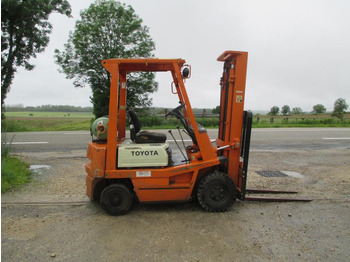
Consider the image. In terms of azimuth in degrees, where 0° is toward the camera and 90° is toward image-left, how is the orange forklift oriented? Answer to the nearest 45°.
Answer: approximately 270°

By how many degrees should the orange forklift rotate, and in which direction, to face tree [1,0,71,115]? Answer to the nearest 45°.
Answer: approximately 135° to its left

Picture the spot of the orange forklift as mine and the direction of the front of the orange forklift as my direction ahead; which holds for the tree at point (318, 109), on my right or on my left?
on my left

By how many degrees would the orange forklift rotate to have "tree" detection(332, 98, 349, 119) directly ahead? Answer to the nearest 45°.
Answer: approximately 45° to its left

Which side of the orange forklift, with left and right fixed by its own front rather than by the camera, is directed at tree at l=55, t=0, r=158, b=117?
left
